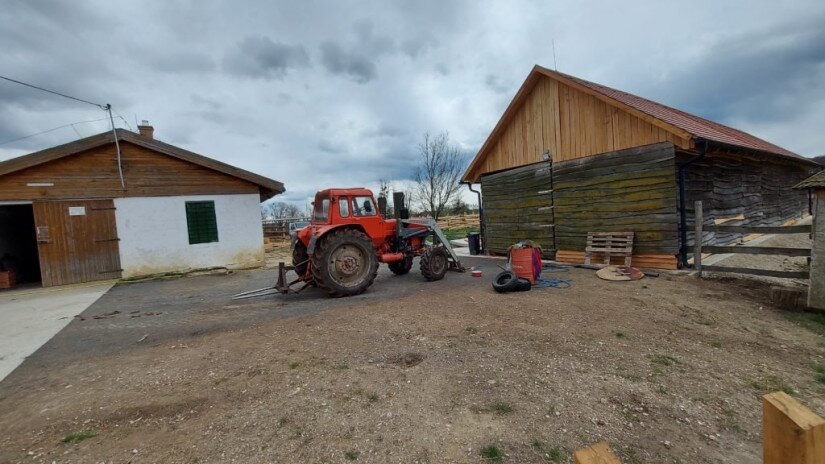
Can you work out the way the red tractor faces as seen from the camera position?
facing away from the viewer and to the right of the viewer

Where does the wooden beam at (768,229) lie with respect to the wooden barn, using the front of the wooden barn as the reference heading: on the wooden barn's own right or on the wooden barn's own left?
on the wooden barn's own left

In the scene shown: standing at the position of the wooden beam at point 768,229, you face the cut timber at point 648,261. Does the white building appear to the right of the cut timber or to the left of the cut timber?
left

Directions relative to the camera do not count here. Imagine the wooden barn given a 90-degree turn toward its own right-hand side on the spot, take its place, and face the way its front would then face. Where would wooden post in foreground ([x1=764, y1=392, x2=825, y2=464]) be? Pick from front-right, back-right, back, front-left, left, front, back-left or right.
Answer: back-left

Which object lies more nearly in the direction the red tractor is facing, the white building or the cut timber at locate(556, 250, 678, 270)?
the cut timber

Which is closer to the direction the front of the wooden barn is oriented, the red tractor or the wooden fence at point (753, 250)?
the red tractor

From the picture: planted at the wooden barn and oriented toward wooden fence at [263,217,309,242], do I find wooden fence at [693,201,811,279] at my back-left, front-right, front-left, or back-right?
back-left

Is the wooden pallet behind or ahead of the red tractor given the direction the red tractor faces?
ahead

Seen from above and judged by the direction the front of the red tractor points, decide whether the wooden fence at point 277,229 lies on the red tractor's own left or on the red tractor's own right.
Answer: on the red tractor's own left

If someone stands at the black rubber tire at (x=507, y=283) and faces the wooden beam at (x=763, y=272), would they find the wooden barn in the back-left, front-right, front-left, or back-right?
front-left

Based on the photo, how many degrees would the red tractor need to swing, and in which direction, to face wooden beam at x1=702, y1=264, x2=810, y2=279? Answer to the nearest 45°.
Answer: approximately 45° to its right
